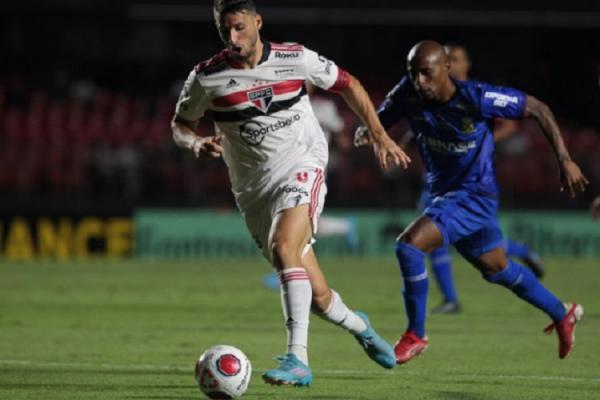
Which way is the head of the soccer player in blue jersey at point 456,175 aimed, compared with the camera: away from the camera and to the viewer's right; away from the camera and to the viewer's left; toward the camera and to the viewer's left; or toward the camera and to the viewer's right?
toward the camera and to the viewer's left

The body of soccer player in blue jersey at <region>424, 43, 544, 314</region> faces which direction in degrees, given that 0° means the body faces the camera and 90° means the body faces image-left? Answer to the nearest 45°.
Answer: approximately 45°

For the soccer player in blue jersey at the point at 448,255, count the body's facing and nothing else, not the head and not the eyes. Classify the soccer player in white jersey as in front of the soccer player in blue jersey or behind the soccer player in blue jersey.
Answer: in front

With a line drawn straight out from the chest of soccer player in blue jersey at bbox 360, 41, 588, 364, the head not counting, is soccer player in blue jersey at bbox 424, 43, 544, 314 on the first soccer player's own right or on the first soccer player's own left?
on the first soccer player's own right

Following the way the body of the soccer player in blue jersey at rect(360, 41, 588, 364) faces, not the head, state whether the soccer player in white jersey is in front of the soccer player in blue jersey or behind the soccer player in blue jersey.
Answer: in front

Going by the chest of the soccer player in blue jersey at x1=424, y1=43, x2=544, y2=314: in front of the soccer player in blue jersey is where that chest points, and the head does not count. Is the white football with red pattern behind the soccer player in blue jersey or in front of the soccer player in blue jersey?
in front
